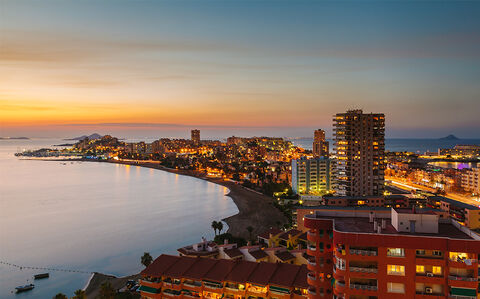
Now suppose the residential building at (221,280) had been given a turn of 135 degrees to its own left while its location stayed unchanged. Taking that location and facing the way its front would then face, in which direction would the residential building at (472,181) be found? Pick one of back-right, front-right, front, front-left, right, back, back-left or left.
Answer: front

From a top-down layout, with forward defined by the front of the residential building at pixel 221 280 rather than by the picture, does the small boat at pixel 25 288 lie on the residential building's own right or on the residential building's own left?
on the residential building's own right

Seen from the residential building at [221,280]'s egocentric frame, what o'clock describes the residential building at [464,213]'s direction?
the residential building at [464,213] is roughly at 8 o'clock from the residential building at [221,280].

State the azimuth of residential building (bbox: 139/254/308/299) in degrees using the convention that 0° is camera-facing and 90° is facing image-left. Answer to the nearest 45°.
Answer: approximately 0°

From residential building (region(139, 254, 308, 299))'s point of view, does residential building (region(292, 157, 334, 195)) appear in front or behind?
behind

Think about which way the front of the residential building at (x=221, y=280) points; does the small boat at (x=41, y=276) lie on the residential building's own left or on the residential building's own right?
on the residential building's own right
